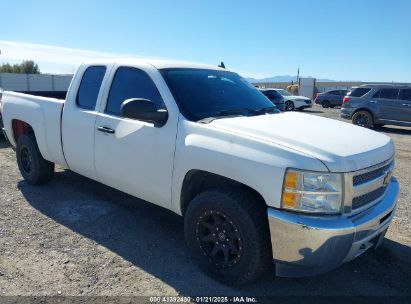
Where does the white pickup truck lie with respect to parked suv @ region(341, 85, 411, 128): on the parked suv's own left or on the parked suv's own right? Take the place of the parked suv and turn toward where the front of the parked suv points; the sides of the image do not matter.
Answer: on the parked suv's own right

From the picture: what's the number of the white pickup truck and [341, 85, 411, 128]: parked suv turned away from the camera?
0

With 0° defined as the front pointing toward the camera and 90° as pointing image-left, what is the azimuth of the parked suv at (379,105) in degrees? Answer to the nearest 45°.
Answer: approximately 270°

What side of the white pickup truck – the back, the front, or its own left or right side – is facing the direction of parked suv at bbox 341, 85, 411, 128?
left

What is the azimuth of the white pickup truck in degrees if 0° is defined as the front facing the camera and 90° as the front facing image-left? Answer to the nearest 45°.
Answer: approximately 315°
